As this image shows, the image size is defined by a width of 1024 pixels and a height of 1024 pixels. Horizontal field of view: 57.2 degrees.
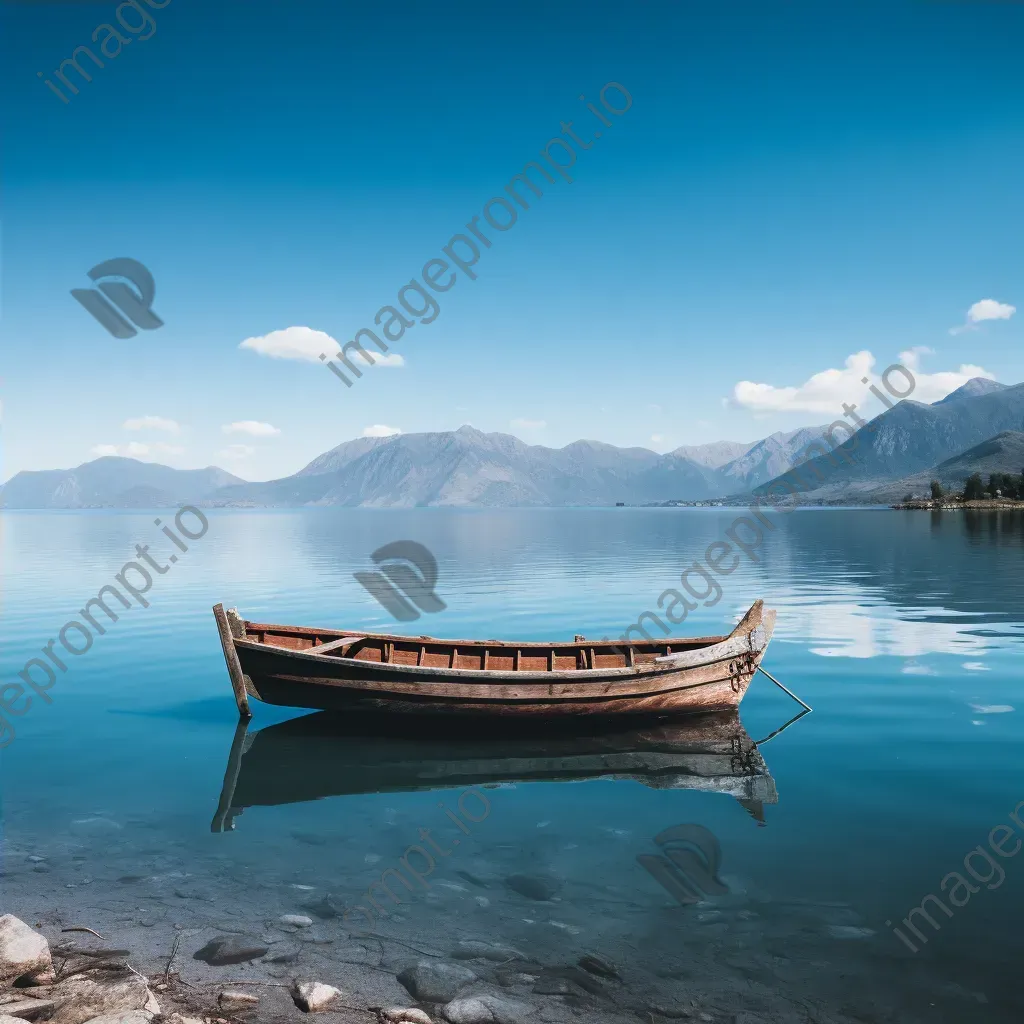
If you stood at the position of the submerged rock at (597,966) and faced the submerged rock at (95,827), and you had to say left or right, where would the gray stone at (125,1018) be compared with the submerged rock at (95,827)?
left

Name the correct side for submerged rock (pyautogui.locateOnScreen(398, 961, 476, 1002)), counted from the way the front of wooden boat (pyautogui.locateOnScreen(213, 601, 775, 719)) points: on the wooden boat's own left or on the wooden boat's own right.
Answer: on the wooden boat's own right

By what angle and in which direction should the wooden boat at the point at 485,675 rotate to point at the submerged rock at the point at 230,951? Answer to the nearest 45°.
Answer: approximately 90° to its right

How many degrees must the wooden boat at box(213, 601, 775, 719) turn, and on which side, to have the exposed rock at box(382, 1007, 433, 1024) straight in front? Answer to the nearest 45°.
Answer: approximately 90° to its right

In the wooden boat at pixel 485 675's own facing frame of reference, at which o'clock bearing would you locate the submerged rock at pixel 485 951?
The submerged rock is roughly at 3 o'clock from the wooden boat.

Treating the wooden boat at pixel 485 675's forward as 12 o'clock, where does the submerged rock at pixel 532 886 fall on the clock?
The submerged rock is roughly at 3 o'clock from the wooden boat.

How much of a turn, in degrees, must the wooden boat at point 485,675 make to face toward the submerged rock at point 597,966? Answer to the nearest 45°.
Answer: approximately 90° to its right

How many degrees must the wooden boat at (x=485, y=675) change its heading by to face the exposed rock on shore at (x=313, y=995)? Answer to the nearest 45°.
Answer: approximately 90° to its right

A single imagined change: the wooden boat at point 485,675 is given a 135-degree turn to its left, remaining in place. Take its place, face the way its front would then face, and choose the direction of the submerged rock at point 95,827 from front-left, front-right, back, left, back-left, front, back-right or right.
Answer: left

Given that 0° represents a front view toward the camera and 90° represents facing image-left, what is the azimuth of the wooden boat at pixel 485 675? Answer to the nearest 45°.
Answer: approximately 270°

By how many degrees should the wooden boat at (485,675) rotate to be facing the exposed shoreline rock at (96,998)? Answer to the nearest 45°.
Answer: approximately 90° to its right

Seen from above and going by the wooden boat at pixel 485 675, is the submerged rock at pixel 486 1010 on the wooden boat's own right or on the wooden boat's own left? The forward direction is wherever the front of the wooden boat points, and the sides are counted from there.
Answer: on the wooden boat's own right
